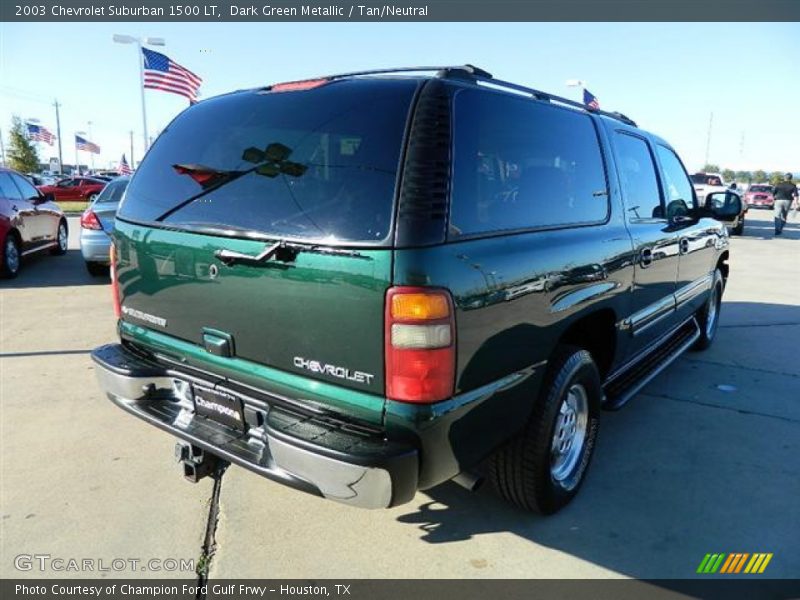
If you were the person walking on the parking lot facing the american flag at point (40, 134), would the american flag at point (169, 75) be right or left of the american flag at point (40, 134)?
left

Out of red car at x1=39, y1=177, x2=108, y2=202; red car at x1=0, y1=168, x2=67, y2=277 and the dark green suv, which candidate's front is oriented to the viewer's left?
red car at x1=39, y1=177, x2=108, y2=202

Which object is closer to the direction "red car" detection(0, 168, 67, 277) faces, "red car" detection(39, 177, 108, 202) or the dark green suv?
the red car

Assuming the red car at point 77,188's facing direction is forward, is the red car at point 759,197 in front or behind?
behind

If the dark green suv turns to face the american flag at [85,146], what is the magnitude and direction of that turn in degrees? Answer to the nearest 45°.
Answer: approximately 90° to its left

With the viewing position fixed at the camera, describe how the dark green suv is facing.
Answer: facing away from the viewer and to the right of the viewer

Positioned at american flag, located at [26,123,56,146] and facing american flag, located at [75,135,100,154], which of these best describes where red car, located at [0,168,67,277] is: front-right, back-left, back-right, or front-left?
back-right

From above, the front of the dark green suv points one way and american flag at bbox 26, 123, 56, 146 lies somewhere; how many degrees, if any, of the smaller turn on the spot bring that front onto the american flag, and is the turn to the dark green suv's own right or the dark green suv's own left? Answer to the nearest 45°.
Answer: approximately 90° to the dark green suv's own left

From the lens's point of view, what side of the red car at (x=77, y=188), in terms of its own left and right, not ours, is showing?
left

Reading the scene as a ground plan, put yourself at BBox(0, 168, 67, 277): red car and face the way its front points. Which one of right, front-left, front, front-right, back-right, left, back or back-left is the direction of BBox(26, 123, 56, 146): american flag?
front-left

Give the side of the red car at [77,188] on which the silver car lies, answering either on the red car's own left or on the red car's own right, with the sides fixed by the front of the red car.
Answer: on the red car's own left

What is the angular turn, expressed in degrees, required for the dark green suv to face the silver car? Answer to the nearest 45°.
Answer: approximately 90° to its left

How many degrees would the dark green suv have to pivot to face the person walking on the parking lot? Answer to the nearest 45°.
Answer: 0° — it already faces them
